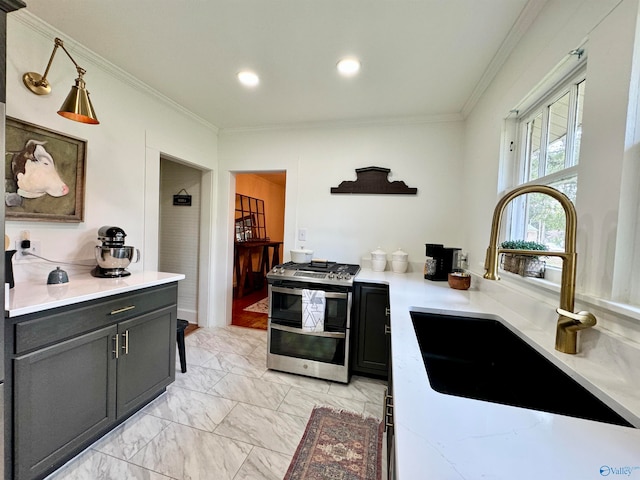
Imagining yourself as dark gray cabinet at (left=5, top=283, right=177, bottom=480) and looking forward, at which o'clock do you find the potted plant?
The potted plant is roughly at 12 o'clock from the dark gray cabinet.

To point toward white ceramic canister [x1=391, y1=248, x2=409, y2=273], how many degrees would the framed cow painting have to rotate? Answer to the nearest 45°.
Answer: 0° — it already faces it

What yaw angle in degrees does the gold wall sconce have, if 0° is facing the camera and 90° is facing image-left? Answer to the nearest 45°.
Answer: approximately 315°

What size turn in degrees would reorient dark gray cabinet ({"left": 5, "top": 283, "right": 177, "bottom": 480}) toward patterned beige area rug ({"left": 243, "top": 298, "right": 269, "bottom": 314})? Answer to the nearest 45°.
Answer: approximately 90° to its left

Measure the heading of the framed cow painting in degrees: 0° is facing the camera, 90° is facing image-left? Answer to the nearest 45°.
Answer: approximately 315°

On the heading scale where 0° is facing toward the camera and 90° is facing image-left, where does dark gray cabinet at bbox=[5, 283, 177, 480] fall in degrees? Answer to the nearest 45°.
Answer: approximately 315°
